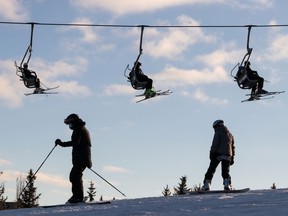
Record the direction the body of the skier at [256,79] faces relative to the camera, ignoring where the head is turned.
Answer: to the viewer's right

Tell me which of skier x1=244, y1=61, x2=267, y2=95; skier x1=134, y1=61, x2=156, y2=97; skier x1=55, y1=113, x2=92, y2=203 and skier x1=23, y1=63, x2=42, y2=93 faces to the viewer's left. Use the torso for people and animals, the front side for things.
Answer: skier x1=55, y1=113, x2=92, y2=203

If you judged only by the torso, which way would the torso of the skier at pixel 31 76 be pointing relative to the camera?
to the viewer's right

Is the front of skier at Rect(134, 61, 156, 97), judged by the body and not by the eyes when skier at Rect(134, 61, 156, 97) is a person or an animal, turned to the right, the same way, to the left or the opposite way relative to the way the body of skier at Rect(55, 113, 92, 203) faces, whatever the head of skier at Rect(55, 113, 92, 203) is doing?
the opposite way

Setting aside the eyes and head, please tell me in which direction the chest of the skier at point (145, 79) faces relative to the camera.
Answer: to the viewer's right

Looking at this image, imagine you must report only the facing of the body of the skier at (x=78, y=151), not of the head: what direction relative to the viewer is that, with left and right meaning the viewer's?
facing to the left of the viewer

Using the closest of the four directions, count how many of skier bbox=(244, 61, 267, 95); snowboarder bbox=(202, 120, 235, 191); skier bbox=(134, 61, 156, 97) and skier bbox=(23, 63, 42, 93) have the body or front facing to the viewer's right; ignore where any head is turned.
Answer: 3

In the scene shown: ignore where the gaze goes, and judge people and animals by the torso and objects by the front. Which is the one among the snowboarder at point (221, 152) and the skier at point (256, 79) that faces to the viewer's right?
the skier at point (256, 79)
